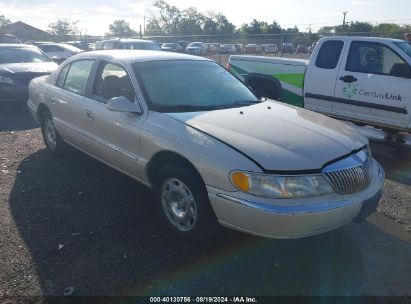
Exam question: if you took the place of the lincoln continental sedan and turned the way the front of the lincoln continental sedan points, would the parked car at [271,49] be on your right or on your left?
on your left

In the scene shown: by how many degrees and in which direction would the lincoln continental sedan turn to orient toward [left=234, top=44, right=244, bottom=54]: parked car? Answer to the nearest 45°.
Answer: approximately 135° to its left

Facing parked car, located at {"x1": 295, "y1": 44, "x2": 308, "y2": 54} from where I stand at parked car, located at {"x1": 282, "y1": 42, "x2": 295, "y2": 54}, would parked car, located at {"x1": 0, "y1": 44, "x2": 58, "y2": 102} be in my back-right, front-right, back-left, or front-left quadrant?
back-right

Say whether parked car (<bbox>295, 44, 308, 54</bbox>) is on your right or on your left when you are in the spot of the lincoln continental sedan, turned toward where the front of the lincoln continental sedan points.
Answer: on your left

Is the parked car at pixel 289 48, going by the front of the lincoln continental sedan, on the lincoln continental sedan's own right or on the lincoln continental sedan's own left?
on the lincoln continental sedan's own left

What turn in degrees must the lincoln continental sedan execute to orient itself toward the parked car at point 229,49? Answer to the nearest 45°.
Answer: approximately 135° to its left

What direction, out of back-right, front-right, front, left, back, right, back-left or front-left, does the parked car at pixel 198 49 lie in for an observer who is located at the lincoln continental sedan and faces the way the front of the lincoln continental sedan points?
back-left

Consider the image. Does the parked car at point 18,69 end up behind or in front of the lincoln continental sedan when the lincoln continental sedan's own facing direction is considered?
behind
